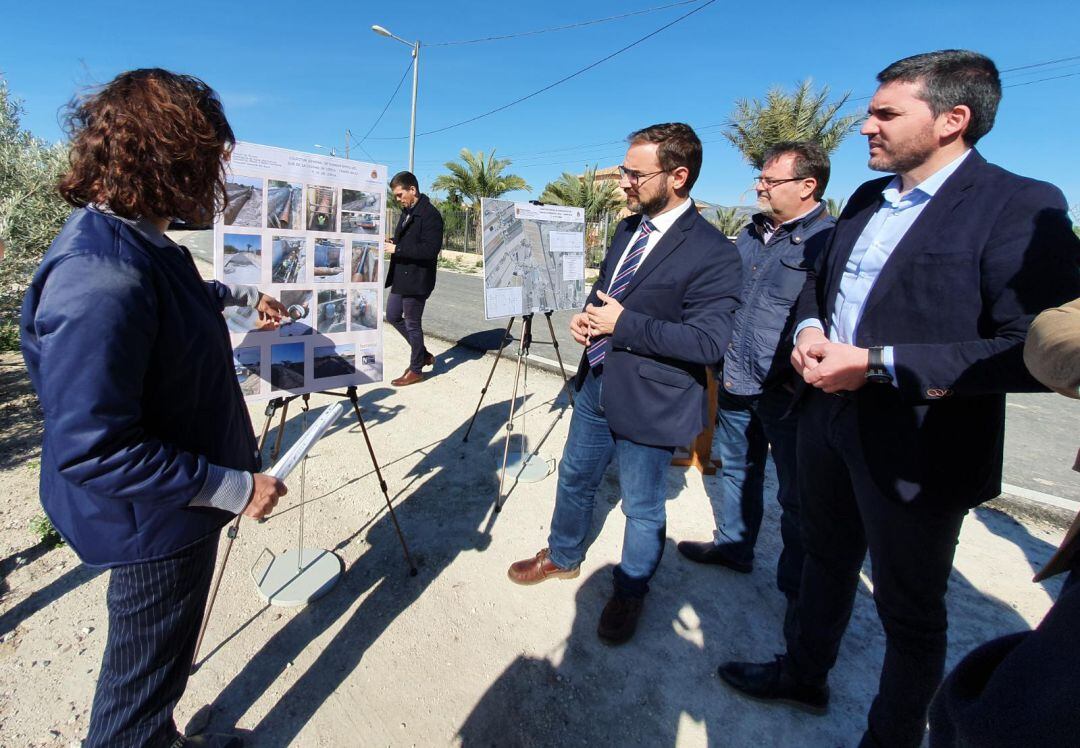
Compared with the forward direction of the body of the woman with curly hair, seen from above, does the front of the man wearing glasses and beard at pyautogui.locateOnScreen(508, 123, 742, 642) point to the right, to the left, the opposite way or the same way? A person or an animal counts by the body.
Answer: the opposite way

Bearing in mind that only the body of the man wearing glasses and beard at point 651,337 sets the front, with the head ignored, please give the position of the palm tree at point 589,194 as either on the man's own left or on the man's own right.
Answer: on the man's own right

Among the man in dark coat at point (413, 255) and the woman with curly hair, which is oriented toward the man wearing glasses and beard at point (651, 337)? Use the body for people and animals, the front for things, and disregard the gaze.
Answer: the woman with curly hair

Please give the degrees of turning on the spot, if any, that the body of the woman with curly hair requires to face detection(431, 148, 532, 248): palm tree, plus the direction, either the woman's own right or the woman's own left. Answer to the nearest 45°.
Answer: approximately 45° to the woman's own left

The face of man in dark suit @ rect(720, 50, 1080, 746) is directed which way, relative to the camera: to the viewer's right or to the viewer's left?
to the viewer's left

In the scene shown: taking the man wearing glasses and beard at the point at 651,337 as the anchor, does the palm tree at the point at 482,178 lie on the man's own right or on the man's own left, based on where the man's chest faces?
on the man's own right

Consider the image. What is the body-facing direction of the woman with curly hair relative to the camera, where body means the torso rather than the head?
to the viewer's right

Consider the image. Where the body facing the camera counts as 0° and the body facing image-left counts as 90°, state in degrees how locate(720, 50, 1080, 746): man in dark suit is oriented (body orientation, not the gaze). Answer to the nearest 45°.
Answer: approximately 45°

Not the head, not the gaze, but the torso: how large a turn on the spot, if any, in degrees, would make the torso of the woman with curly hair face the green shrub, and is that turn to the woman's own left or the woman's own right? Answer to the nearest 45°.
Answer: approximately 90° to the woman's own left

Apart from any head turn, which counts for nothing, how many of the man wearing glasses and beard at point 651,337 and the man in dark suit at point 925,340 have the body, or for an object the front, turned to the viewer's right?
0

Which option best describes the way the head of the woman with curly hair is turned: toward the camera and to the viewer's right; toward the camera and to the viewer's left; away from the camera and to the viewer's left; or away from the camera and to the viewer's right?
away from the camera and to the viewer's right
